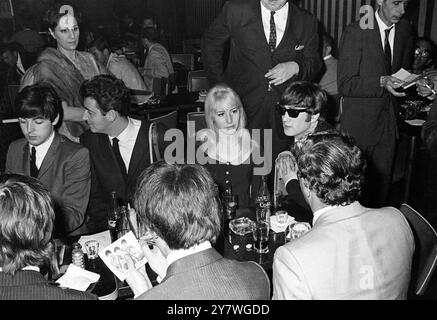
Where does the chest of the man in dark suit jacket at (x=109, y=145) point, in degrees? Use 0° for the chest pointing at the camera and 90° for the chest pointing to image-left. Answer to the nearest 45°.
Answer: approximately 45°

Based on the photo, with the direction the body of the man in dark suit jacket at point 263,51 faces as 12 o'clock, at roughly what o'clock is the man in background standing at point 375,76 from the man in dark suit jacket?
The man in background standing is roughly at 9 o'clock from the man in dark suit jacket.

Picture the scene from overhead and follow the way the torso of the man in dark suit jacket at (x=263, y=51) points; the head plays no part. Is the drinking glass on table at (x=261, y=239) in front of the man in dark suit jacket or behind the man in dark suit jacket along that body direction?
in front

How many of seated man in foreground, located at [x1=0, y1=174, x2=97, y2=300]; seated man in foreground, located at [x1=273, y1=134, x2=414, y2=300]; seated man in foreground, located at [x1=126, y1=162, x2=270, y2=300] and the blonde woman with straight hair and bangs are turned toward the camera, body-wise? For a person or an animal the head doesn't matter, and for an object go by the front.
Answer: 1

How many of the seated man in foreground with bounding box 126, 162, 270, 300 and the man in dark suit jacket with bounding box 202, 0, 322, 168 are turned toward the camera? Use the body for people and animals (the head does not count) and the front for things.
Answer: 1

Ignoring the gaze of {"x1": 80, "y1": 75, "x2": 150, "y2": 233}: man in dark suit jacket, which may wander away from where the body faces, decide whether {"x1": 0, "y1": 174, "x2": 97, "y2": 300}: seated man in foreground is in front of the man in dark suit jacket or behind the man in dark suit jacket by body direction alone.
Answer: in front

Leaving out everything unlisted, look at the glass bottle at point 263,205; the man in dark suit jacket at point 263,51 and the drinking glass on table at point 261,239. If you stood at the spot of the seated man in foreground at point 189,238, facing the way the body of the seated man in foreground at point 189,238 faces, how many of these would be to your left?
0

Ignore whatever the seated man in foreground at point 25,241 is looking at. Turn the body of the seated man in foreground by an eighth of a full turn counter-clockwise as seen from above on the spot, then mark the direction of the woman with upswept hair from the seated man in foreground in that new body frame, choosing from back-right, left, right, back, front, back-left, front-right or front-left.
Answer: front-right

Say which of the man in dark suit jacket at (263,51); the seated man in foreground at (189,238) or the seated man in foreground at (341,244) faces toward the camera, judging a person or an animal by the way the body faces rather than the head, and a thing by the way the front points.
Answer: the man in dark suit jacket

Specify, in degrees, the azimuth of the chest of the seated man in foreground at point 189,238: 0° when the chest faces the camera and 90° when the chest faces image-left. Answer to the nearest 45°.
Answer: approximately 135°

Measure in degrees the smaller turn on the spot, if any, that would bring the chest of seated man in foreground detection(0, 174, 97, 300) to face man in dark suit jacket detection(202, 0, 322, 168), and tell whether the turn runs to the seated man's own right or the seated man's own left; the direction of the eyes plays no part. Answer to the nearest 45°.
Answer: approximately 45° to the seated man's own right

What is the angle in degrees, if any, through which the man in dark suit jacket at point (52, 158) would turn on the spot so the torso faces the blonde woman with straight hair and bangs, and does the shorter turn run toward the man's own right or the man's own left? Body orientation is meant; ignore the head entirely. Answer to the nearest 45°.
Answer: approximately 135° to the man's own left

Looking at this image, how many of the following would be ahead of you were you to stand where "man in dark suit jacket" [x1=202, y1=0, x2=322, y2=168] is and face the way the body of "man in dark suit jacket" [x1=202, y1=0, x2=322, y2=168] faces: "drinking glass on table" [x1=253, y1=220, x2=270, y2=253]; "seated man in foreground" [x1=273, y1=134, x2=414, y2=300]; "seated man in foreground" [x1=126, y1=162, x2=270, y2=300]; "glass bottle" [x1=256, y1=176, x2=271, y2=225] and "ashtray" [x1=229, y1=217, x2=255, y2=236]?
5

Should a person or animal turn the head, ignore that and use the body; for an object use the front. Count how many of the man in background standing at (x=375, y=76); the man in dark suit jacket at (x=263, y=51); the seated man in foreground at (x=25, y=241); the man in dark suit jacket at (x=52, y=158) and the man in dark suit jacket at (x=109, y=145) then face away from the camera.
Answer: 1

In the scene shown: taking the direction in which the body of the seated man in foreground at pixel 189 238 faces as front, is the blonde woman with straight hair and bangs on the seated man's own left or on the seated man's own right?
on the seated man's own right

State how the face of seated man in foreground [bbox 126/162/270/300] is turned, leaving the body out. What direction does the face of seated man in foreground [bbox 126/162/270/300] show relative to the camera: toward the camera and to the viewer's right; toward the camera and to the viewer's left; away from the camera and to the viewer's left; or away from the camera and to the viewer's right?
away from the camera and to the viewer's left

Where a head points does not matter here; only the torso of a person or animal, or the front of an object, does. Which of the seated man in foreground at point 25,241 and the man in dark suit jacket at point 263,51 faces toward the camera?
the man in dark suit jacket

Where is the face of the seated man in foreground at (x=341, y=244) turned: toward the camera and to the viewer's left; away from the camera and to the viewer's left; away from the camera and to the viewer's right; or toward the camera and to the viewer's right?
away from the camera and to the viewer's left
